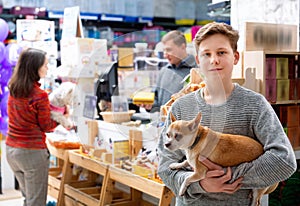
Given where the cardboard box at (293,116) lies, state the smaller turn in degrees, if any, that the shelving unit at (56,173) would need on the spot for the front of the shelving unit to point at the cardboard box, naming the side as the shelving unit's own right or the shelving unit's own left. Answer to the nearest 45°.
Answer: approximately 90° to the shelving unit's own left

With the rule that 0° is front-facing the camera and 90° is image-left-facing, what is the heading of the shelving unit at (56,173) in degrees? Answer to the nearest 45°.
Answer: approximately 45°

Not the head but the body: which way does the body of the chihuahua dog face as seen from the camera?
to the viewer's left

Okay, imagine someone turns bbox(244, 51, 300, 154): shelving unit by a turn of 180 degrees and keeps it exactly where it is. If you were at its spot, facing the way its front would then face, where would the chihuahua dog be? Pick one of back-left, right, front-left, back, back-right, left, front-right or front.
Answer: back-left

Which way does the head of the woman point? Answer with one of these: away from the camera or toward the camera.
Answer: away from the camera

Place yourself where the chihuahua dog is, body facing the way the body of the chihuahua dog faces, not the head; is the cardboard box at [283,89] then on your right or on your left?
on your right

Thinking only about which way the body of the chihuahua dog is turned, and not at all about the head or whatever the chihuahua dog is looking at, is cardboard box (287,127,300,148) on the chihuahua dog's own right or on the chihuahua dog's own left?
on the chihuahua dog's own right

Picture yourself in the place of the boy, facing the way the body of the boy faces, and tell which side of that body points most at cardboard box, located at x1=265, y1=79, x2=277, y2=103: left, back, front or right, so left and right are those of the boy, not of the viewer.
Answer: back

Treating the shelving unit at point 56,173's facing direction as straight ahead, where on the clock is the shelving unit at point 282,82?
the shelving unit at point 282,82 is roughly at 9 o'clock from the shelving unit at point 56,173.

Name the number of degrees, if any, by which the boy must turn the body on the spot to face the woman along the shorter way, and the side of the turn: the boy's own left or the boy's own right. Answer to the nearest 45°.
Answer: approximately 135° to the boy's own right

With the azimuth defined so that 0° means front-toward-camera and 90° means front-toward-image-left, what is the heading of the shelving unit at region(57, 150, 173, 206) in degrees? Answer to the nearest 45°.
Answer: approximately 45°

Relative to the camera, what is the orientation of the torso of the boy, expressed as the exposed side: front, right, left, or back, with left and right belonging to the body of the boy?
front

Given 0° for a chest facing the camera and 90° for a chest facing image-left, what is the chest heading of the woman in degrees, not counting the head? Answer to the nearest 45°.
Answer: approximately 225°

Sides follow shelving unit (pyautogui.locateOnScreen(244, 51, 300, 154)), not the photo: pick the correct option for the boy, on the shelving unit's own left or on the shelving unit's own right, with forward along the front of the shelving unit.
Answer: on the shelving unit's own right

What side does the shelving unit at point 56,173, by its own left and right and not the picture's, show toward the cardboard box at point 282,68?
left

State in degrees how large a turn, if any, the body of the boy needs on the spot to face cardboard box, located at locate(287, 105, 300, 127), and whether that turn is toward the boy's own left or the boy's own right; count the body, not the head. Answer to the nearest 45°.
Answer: approximately 180°

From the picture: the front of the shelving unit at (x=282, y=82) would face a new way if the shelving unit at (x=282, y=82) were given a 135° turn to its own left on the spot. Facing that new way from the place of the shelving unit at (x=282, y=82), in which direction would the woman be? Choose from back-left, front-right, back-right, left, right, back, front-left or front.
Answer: left
